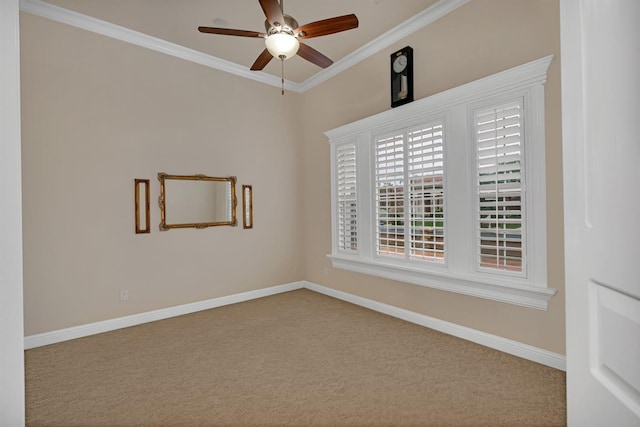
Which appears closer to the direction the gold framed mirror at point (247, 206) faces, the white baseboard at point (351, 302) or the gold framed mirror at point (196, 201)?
the white baseboard

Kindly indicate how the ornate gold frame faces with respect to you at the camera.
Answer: facing the viewer and to the right of the viewer

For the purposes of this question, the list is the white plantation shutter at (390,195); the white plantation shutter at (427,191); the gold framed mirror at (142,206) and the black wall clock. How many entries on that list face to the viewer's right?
0

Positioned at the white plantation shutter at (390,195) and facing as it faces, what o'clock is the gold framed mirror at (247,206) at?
The gold framed mirror is roughly at 2 o'clock from the white plantation shutter.

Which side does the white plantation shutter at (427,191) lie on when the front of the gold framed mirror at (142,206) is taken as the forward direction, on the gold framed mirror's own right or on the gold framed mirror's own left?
on the gold framed mirror's own left

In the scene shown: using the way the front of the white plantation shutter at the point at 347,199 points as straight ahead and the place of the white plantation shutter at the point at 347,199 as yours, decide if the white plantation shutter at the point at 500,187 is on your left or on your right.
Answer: on your left

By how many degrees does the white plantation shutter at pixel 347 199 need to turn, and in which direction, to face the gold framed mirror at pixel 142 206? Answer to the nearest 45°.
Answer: approximately 45° to its right

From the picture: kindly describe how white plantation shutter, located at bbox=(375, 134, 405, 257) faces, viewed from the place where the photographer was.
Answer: facing the viewer and to the left of the viewer

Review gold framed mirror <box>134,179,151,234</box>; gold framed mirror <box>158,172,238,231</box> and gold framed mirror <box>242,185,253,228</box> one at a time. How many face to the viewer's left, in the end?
0

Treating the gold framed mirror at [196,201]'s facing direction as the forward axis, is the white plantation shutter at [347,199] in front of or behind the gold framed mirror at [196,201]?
in front

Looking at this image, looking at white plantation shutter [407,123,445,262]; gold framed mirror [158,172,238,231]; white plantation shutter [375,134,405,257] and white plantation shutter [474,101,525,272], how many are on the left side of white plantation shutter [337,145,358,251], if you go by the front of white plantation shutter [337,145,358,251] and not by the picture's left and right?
3

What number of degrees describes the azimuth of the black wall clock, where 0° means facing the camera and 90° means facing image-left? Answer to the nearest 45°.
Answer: approximately 45°

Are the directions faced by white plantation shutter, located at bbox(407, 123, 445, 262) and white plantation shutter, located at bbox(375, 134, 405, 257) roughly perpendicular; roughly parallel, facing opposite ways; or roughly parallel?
roughly parallel

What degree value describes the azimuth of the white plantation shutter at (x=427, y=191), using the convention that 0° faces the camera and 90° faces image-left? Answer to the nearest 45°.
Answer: approximately 45°

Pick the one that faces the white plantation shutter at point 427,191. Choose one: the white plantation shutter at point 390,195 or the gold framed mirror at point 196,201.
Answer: the gold framed mirror

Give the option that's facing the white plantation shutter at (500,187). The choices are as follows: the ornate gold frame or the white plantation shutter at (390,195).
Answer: the ornate gold frame

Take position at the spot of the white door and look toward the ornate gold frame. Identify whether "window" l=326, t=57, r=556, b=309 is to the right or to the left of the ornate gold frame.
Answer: right
